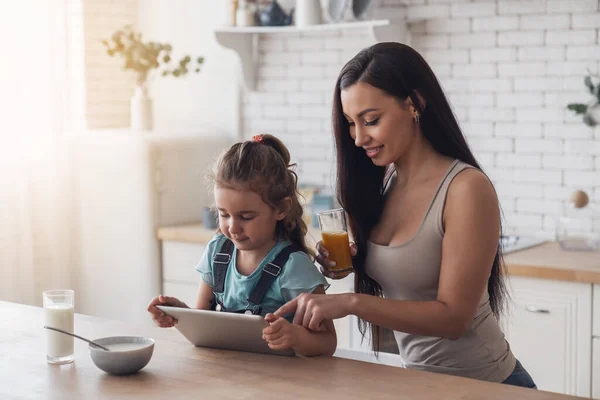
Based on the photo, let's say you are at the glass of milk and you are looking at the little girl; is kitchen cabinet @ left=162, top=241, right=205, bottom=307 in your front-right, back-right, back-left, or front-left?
front-left

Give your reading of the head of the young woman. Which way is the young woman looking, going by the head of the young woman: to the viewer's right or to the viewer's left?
to the viewer's left

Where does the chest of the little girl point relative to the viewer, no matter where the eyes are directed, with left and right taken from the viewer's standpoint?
facing the viewer and to the left of the viewer

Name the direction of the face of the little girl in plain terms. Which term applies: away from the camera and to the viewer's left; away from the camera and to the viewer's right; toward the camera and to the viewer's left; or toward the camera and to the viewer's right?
toward the camera and to the viewer's left

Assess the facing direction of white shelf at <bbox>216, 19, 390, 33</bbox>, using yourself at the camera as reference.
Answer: facing the viewer

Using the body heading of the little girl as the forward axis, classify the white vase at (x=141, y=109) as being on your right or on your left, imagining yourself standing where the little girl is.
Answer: on your right

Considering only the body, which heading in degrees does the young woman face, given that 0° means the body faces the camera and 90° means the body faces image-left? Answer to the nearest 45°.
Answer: approximately 45°

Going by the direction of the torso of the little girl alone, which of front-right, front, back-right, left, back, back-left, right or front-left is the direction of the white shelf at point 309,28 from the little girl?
back-right

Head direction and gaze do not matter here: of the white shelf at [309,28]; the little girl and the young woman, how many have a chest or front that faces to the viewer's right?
0

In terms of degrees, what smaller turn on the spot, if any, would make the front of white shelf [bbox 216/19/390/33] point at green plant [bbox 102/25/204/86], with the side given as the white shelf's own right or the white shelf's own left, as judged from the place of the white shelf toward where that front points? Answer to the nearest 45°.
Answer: approximately 90° to the white shelf's own right

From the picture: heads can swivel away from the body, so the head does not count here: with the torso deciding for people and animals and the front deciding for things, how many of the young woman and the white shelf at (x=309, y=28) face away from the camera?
0

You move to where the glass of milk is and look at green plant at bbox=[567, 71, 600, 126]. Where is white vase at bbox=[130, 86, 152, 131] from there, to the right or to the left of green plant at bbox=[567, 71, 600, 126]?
left

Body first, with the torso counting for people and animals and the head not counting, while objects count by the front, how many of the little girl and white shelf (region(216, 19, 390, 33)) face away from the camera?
0
